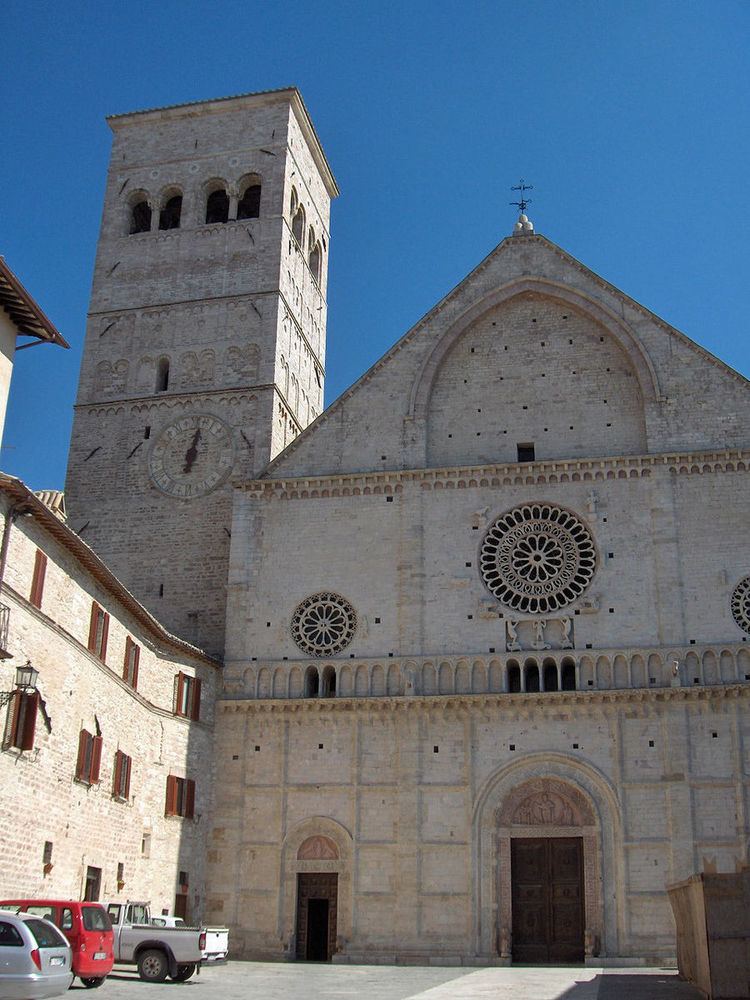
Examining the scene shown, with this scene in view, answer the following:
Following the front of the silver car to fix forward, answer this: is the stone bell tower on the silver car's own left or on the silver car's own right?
on the silver car's own right

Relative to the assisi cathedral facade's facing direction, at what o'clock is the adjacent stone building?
The adjacent stone building is roughly at 2 o'clock from the assisi cathedral facade.

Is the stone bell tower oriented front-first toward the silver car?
yes

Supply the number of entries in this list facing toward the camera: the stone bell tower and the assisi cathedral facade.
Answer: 2

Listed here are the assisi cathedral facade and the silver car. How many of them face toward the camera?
1

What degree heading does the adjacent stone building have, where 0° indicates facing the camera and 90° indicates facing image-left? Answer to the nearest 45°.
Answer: approximately 315°

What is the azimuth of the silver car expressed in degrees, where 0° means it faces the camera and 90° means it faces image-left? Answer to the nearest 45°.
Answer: approximately 135°

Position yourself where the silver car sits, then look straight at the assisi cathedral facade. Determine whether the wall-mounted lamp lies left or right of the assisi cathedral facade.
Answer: left
